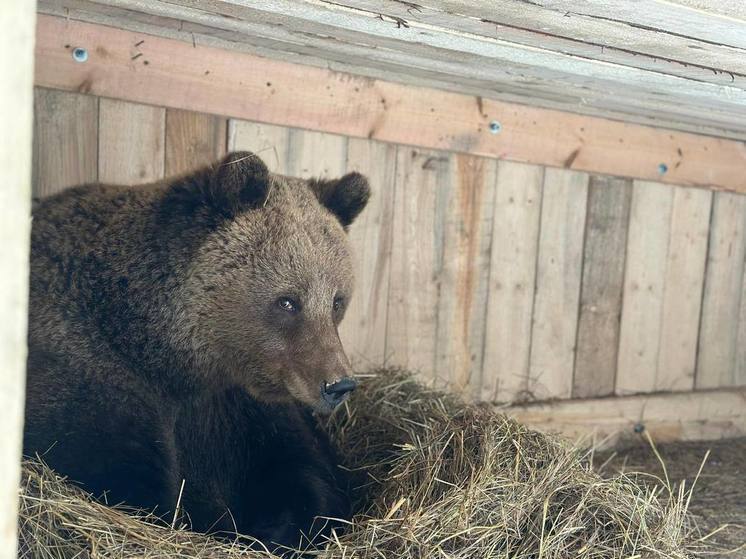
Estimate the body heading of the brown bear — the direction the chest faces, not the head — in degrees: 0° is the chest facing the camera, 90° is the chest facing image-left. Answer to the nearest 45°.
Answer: approximately 315°

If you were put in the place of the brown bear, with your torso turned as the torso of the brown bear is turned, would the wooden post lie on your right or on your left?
on your right
